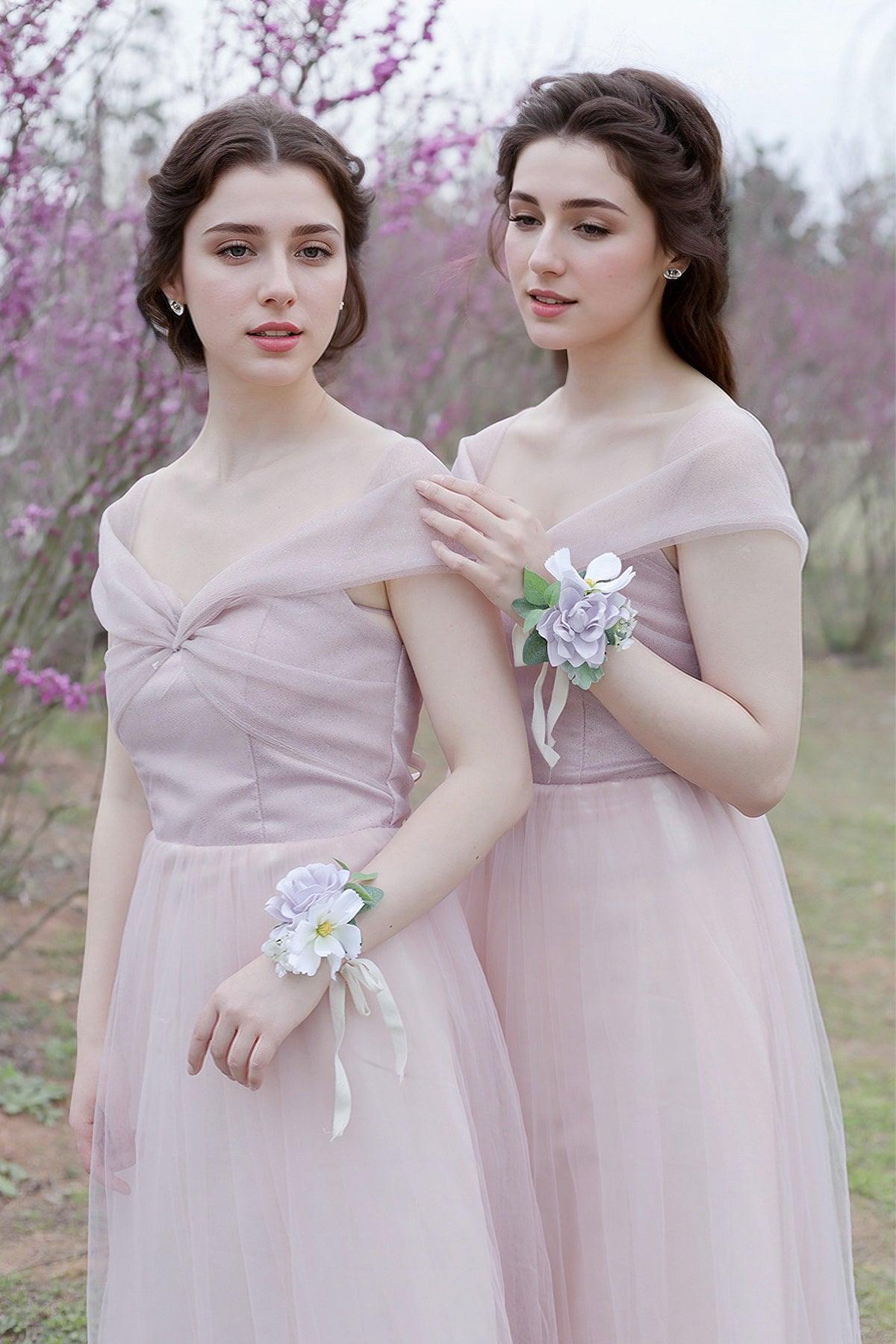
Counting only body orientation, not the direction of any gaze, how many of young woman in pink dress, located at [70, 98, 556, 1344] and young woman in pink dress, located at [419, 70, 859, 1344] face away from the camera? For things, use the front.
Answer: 0

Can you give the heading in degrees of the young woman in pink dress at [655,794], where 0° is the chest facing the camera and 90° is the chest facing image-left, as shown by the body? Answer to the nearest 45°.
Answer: approximately 45°

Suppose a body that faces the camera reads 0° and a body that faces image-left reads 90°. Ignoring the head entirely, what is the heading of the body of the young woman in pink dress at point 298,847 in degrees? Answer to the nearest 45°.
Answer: approximately 45°

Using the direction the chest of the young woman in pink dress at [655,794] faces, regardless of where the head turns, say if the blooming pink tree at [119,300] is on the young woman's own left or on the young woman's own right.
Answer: on the young woman's own right

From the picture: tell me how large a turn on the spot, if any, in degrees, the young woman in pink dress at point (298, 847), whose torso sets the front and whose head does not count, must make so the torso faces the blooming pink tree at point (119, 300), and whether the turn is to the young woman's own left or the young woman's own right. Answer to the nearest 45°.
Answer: approximately 135° to the young woman's own right
